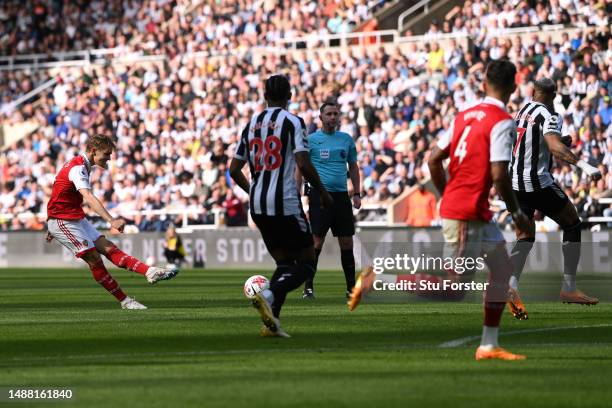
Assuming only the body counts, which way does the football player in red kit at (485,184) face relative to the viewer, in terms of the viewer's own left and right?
facing away from the viewer and to the right of the viewer

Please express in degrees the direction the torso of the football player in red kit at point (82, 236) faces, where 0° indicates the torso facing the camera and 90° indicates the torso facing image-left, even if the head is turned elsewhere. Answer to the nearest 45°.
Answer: approximately 270°

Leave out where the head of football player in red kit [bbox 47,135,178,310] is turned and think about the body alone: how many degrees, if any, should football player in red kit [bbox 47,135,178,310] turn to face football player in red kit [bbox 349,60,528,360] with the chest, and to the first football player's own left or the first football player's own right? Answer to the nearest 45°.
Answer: approximately 45° to the first football player's own right

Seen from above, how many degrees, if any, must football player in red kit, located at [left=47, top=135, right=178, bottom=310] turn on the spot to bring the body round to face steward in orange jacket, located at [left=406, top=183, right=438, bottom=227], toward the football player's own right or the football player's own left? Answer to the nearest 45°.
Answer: approximately 45° to the football player's own left
